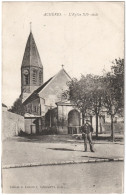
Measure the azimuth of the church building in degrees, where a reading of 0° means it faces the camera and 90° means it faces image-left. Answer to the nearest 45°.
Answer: approximately 315°
